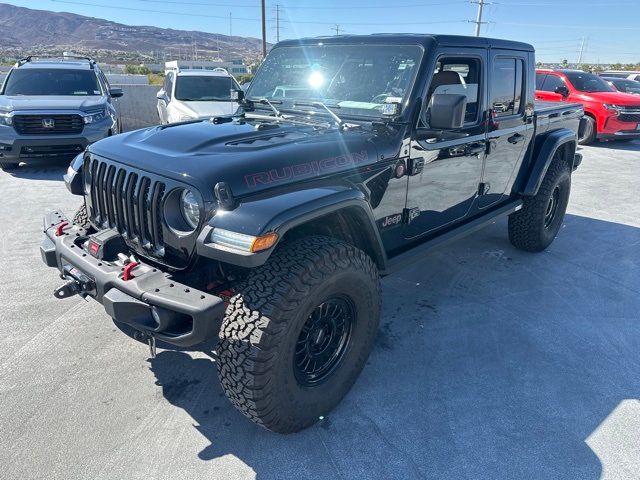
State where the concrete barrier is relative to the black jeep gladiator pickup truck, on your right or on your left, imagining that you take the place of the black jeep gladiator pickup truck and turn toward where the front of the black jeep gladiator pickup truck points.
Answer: on your right

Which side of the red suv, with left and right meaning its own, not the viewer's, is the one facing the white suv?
right

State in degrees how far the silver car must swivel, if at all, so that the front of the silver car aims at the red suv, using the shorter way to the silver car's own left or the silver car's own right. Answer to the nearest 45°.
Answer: approximately 90° to the silver car's own left

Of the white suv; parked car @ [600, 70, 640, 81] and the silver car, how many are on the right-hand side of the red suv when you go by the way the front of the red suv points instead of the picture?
2

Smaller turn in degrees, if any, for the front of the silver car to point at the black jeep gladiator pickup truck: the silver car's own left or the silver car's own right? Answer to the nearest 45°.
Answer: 0° — it already faces it

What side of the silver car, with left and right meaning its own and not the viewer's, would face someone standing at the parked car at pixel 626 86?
left

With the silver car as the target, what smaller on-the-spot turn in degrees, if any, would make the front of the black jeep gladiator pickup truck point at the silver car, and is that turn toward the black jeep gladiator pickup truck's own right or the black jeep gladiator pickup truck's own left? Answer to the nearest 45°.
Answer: approximately 90° to the black jeep gladiator pickup truck's own right

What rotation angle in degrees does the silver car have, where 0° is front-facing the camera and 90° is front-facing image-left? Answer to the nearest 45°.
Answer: approximately 0°

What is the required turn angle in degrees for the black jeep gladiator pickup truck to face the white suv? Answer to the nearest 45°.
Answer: approximately 135° to its right

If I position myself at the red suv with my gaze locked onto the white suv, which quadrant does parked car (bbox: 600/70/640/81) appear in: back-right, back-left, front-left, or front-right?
back-right
